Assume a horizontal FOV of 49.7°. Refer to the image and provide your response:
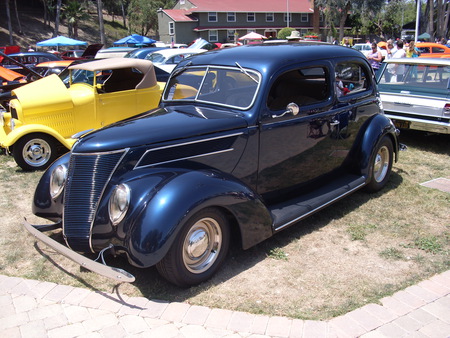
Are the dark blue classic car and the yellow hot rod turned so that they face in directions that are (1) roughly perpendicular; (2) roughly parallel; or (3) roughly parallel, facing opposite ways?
roughly parallel

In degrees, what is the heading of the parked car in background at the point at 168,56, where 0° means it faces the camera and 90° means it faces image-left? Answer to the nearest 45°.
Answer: approximately 45°

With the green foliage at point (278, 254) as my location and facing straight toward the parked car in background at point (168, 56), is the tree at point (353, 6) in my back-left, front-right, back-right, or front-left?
front-right

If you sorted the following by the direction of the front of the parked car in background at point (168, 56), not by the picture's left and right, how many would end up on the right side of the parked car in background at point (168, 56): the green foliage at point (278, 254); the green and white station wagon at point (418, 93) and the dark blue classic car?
0

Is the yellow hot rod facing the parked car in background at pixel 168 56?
no

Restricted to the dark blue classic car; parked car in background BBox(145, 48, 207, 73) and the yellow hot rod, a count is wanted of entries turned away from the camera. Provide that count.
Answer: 0

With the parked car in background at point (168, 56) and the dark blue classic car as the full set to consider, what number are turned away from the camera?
0

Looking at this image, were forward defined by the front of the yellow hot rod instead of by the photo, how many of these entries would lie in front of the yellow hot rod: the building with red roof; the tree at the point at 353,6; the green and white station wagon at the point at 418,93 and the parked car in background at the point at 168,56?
0

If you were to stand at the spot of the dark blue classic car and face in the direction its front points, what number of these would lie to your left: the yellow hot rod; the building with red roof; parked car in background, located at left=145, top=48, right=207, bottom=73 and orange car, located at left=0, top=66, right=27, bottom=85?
0

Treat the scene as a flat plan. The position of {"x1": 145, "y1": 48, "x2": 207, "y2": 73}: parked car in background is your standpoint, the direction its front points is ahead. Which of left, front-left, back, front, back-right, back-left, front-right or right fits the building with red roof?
back-right

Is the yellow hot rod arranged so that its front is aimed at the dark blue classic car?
no

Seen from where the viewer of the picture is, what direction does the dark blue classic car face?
facing the viewer and to the left of the viewer

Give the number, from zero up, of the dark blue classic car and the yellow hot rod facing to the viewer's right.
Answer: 0

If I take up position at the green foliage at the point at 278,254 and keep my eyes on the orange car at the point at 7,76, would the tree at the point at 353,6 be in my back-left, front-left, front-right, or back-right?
front-right

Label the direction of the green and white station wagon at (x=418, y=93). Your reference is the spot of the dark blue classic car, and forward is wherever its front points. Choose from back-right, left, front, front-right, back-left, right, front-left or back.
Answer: back

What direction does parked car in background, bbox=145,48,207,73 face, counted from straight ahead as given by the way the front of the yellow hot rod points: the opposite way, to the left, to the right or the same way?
the same way

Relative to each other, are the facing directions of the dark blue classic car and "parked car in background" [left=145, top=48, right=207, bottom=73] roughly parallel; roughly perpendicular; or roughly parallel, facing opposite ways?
roughly parallel
